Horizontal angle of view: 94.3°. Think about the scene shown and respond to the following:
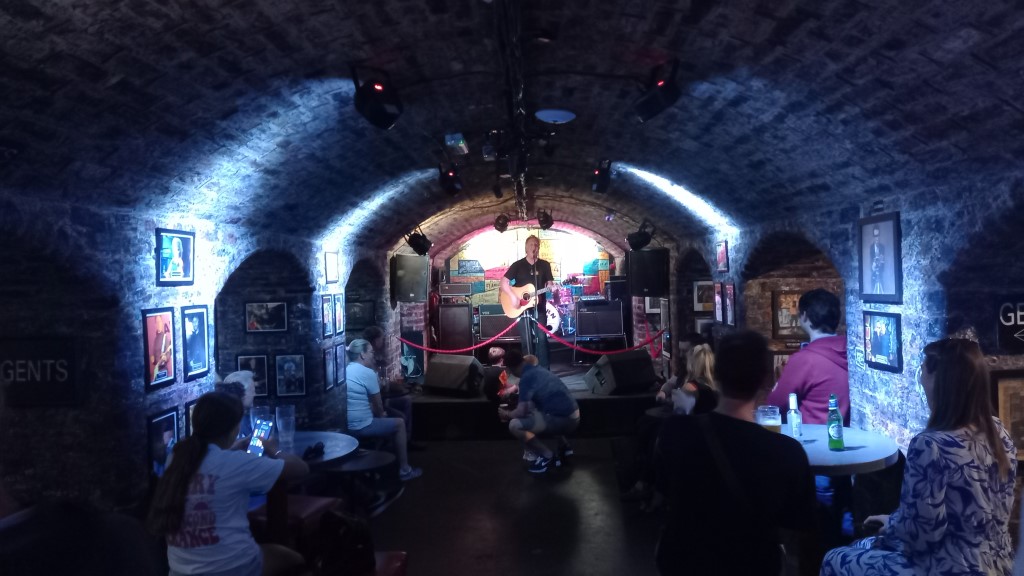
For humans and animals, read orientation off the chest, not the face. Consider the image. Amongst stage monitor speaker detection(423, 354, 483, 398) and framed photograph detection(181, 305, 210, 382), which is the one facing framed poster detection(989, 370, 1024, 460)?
the framed photograph

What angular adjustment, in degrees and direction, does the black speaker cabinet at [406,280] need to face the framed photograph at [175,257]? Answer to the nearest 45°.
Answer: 0° — it already faces it

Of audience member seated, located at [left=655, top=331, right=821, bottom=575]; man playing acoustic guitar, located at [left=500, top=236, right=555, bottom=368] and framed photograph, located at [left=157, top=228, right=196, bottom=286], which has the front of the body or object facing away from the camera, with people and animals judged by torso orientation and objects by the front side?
the audience member seated

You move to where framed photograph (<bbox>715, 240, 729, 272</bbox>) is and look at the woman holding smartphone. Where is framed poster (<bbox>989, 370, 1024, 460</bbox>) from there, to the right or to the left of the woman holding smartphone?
left

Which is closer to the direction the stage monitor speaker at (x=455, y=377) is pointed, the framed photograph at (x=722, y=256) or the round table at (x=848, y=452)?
the framed photograph

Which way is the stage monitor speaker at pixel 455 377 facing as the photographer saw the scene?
facing away from the viewer and to the right of the viewer

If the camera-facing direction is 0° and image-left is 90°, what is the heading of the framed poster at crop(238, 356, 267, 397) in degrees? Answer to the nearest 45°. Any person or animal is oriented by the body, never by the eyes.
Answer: approximately 0°

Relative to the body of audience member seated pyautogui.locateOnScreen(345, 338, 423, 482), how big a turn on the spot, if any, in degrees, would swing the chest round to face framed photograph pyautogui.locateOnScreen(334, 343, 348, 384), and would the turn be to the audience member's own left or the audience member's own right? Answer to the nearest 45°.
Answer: approximately 180°

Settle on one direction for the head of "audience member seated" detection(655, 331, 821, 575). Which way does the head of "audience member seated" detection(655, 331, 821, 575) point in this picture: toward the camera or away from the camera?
away from the camera

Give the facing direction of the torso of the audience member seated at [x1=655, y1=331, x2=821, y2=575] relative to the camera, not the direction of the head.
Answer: away from the camera

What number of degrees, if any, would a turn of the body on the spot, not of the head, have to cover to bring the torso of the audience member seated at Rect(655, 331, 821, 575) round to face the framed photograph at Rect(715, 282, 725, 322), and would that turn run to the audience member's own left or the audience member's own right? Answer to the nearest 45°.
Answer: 0° — they already face it

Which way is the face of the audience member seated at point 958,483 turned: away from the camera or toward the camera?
away from the camera
